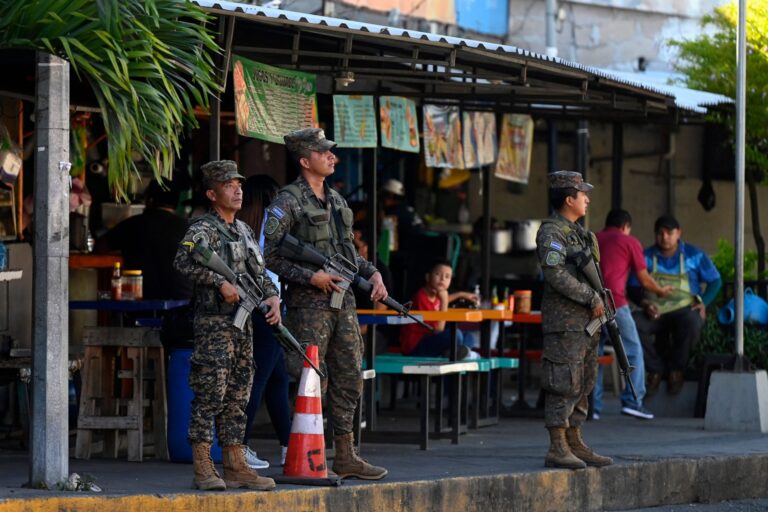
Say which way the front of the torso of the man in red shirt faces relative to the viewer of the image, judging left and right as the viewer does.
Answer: facing away from the viewer and to the right of the viewer

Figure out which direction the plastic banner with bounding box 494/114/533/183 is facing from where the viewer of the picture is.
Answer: facing the viewer

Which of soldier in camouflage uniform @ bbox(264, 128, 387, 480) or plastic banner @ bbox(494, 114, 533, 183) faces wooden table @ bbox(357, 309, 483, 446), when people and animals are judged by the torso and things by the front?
the plastic banner

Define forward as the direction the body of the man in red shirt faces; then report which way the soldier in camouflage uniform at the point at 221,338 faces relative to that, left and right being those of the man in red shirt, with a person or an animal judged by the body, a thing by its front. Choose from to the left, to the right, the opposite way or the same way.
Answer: to the right

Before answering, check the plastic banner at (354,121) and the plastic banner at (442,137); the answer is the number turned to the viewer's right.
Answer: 0

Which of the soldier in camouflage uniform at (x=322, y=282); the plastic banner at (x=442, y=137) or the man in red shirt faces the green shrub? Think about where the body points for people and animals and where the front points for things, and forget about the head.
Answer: the man in red shirt

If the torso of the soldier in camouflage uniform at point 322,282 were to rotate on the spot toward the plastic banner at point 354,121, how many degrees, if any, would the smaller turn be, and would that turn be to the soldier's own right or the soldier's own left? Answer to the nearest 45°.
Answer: approximately 135° to the soldier's own left

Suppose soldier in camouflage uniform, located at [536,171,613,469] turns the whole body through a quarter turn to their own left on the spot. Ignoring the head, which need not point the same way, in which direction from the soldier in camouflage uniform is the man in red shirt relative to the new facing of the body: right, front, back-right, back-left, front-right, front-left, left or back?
front

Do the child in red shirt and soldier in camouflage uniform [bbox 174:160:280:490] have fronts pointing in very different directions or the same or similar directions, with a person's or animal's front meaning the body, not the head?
same or similar directions

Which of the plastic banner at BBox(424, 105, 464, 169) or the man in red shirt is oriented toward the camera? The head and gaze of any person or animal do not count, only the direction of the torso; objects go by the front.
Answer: the plastic banner

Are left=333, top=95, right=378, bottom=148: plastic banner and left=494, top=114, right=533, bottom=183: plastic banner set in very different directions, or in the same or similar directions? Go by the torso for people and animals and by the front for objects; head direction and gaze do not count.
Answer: same or similar directions

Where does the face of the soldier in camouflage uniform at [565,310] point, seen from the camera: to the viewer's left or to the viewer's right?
to the viewer's right
